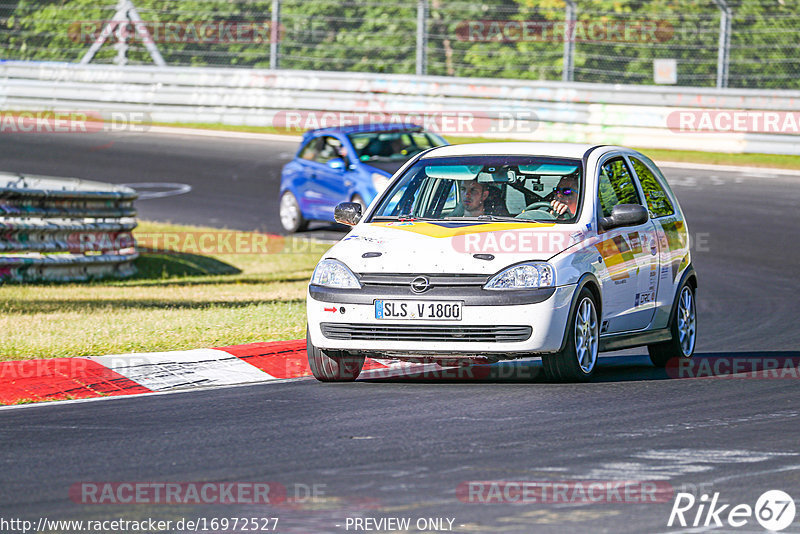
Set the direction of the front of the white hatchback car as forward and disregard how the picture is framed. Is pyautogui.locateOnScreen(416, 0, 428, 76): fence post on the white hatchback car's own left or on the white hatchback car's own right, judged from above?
on the white hatchback car's own right

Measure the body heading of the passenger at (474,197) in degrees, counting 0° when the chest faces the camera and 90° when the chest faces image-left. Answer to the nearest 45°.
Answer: approximately 45°

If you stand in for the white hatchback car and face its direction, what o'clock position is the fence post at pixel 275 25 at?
The fence post is roughly at 4 o'clock from the white hatchback car.

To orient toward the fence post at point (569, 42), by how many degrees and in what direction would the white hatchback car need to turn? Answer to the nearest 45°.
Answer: approximately 135° to its right

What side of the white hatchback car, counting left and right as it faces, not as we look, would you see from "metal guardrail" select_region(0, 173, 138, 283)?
right

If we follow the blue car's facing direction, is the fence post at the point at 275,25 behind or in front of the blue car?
behind

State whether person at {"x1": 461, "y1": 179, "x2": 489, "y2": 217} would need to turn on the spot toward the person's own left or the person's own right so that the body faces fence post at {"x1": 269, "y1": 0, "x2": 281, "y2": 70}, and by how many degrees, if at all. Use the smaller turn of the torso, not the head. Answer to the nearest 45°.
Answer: approximately 135° to the person's own right

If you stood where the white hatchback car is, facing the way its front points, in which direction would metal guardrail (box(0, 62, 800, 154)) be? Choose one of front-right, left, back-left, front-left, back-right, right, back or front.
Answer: back-right
